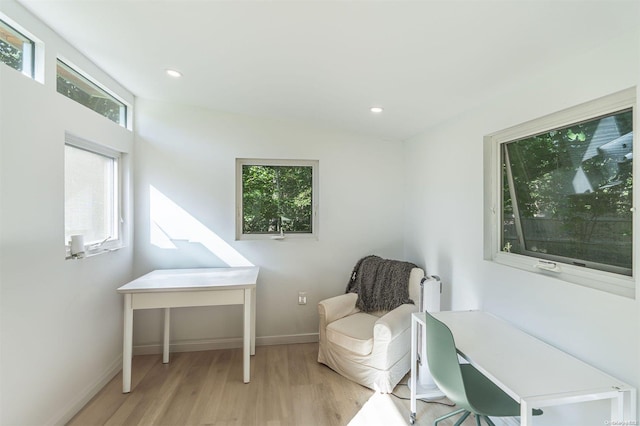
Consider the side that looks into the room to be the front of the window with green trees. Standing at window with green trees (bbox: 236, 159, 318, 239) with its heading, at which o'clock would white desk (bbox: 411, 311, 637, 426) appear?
The white desk is roughly at 11 o'clock from the window with green trees.

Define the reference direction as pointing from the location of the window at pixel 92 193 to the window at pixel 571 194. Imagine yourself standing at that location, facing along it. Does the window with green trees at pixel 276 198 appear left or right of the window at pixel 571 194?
left

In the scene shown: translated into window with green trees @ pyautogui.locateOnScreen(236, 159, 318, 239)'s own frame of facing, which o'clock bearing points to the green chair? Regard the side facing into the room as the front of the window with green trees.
The green chair is roughly at 11 o'clock from the window with green trees.

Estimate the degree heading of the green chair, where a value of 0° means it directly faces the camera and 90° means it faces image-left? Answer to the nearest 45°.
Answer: approximately 225°

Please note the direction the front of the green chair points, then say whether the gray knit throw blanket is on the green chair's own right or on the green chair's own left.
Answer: on the green chair's own left

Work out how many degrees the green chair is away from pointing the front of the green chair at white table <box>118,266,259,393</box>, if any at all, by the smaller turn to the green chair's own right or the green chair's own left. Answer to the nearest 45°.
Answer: approximately 135° to the green chair's own left

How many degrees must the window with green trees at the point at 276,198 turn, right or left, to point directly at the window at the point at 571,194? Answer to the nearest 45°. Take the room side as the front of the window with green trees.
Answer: approximately 45° to its left

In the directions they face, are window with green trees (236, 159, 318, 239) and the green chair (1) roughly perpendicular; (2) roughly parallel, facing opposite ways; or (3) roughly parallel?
roughly perpendicular

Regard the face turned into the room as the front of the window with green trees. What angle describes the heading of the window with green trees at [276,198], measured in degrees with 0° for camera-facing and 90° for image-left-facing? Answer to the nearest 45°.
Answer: approximately 0°

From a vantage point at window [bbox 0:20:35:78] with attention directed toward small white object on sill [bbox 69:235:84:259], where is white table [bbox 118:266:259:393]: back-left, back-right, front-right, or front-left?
front-right

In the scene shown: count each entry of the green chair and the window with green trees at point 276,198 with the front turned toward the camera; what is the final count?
1
